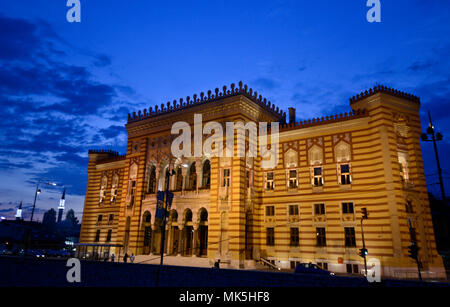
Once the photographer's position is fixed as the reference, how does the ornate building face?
facing the viewer and to the left of the viewer
